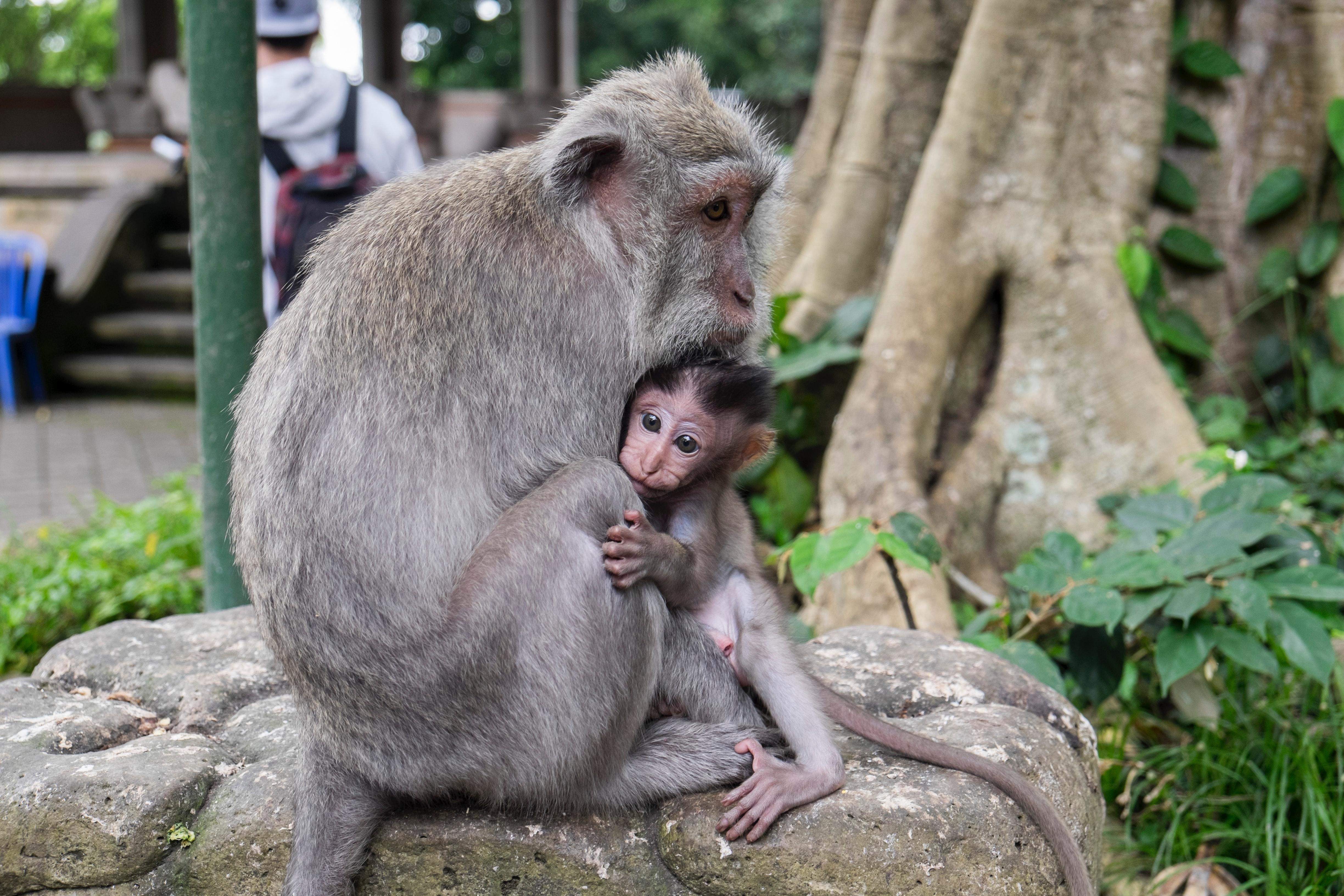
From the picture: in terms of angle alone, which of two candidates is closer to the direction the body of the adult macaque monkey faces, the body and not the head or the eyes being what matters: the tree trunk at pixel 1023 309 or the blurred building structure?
the tree trunk

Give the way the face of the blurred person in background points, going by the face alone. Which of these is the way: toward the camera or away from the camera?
away from the camera

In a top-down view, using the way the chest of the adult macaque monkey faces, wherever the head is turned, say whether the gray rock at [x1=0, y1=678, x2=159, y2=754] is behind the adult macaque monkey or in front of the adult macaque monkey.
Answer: behind

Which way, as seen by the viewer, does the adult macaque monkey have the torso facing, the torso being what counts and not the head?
to the viewer's right

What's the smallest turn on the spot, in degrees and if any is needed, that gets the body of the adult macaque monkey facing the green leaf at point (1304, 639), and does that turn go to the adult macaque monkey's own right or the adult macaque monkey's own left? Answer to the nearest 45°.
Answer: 0° — it already faces it

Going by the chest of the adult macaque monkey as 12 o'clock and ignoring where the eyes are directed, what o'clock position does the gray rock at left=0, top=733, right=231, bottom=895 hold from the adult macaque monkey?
The gray rock is roughly at 6 o'clock from the adult macaque monkey.

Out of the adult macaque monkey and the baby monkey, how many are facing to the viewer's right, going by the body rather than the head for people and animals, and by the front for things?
1

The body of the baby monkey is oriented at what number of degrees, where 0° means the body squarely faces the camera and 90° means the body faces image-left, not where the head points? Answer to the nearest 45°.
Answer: approximately 45°
